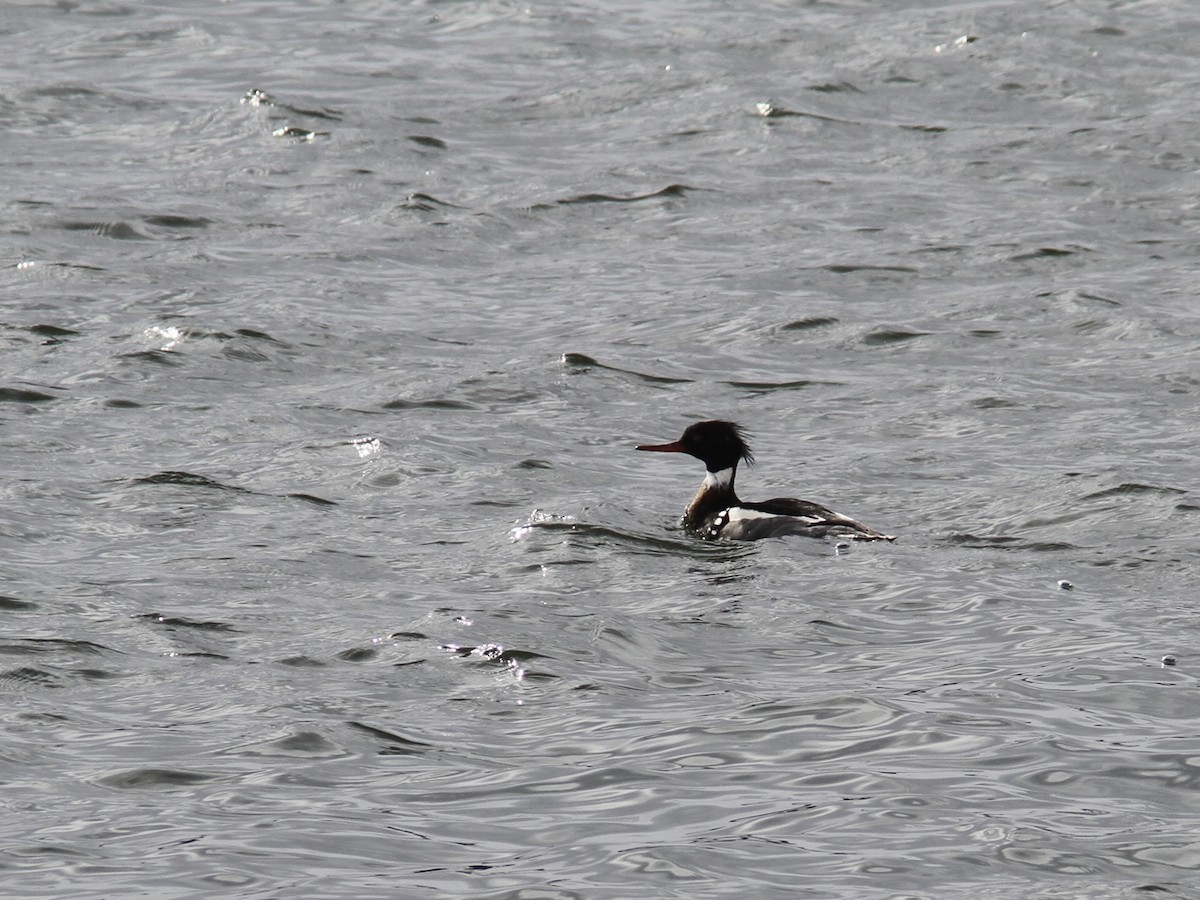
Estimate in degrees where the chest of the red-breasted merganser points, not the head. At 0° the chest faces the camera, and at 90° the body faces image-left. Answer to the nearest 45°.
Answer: approximately 90°
